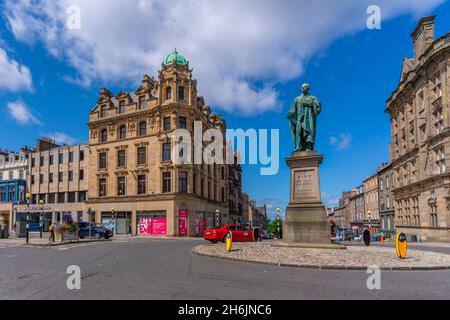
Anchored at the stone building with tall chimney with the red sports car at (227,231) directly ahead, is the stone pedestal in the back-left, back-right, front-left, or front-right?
front-left

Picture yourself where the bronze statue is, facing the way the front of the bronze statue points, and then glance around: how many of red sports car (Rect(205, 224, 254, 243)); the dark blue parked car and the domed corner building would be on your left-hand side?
0

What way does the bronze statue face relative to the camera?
toward the camera

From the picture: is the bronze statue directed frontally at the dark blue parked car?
no

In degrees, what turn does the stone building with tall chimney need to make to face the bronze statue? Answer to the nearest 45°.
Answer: approximately 45° to its left

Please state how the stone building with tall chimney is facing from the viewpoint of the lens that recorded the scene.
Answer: facing the viewer and to the left of the viewer

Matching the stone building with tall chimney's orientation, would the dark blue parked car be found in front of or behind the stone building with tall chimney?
in front
